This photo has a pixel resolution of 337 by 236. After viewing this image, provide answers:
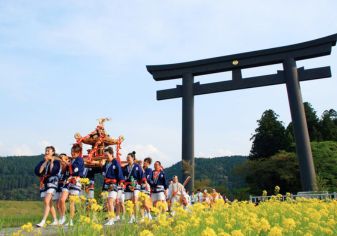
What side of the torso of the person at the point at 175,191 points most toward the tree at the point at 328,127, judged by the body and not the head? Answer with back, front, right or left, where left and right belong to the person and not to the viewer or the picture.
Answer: back

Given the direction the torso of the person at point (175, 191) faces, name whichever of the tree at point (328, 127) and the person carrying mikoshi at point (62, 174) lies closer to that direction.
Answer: the person carrying mikoshi

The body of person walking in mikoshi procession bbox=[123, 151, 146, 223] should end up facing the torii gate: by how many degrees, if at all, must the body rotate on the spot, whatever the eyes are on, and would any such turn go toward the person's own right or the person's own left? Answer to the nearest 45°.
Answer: approximately 180°

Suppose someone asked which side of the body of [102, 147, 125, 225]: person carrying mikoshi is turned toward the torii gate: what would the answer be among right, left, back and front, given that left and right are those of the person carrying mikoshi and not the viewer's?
back

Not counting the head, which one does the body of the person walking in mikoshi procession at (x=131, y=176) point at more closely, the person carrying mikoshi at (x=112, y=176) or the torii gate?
the person carrying mikoshi

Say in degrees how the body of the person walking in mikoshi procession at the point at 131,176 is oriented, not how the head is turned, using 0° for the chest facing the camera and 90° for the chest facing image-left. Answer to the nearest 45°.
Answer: approximately 45°

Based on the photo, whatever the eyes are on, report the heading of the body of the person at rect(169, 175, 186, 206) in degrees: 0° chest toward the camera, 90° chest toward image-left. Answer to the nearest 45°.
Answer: approximately 45°
